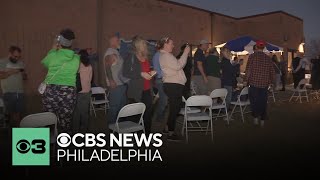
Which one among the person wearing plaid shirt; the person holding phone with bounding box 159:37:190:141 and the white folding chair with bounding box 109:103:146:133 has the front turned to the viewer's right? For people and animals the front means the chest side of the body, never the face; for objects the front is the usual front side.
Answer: the person holding phone

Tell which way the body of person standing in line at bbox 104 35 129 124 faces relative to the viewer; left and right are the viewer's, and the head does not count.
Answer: facing to the right of the viewer

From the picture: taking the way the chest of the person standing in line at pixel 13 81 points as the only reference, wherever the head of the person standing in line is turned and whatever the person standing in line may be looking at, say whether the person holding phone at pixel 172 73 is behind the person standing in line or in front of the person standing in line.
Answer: in front

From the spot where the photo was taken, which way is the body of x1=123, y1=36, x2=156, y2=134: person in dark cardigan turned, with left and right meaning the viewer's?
facing the viewer and to the right of the viewer

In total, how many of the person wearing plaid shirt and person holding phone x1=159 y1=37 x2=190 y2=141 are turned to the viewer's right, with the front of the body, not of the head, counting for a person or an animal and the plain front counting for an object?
1

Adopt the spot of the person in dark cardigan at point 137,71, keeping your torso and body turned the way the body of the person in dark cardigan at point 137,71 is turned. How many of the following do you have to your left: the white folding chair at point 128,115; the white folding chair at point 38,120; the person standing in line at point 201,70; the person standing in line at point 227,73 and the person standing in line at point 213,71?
3

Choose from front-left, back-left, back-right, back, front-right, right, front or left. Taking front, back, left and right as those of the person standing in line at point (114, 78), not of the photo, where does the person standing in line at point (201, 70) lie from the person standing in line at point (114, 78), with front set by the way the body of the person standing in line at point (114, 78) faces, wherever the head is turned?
front-left

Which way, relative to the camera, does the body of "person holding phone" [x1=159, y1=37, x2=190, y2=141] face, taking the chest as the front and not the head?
to the viewer's right

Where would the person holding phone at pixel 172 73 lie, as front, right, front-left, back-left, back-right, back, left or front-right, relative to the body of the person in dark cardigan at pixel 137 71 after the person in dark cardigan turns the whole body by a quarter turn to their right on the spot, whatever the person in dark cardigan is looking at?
back-left
